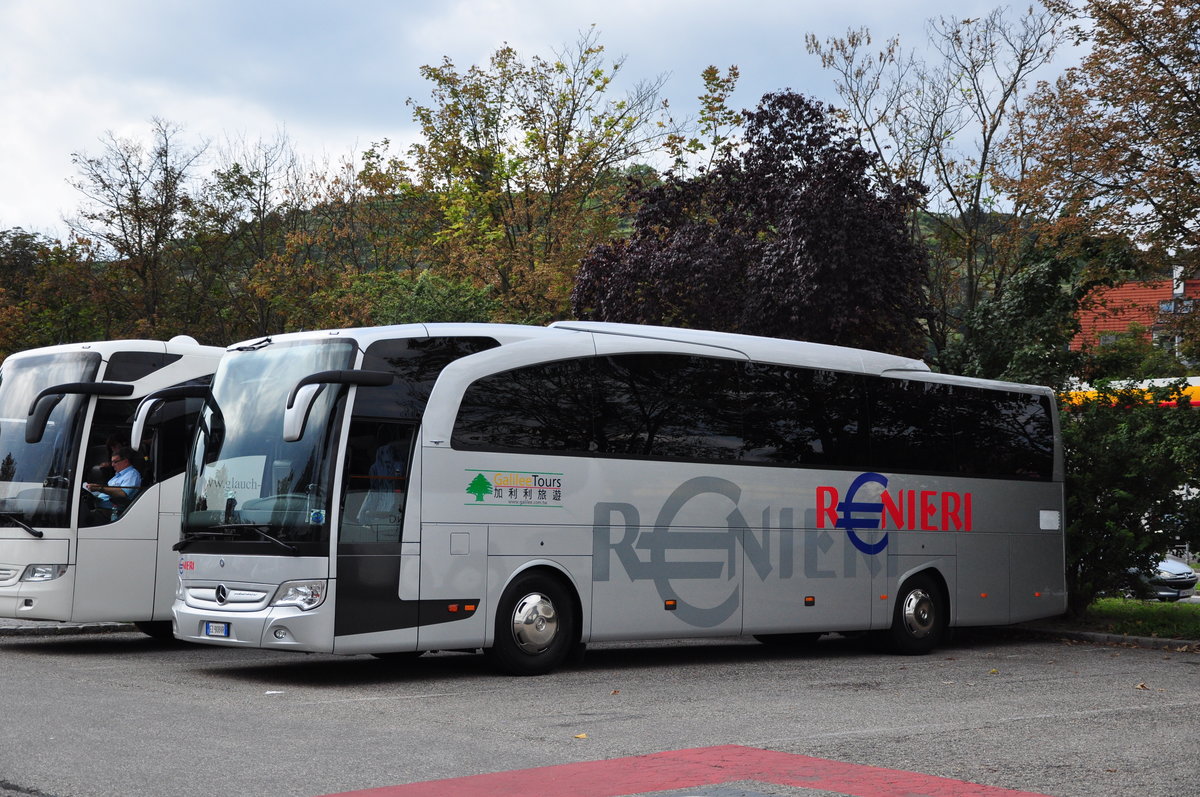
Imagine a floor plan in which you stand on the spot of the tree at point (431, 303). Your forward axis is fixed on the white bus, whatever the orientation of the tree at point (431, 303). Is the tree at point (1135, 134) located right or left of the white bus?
left

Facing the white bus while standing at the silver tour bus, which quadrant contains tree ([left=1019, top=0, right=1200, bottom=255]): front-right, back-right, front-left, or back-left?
back-right

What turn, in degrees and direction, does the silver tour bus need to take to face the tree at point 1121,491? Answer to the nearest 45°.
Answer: approximately 180°

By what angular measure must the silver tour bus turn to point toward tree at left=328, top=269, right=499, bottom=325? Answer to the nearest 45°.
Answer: approximately 135° to its right

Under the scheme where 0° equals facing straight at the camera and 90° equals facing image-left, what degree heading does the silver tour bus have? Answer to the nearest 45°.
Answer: approximately 45°

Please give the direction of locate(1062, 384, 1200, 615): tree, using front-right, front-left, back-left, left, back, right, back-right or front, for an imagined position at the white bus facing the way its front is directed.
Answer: back-left

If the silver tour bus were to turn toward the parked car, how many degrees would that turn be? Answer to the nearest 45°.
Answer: approximately 180°

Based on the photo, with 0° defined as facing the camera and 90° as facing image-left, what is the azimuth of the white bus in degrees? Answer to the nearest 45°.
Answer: approximately 45°

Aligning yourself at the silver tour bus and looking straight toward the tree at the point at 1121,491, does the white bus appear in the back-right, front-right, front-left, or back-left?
back-left

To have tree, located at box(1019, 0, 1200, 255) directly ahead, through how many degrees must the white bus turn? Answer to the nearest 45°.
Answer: approximately 135° to its left

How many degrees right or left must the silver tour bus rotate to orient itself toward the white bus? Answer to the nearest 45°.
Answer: approximately 45° to its right
